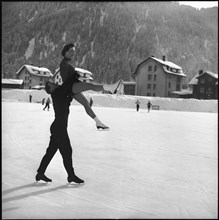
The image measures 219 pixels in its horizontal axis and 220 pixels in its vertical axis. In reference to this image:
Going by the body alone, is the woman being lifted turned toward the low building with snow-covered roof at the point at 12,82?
no

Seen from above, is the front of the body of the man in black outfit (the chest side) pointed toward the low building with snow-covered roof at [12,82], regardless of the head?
no

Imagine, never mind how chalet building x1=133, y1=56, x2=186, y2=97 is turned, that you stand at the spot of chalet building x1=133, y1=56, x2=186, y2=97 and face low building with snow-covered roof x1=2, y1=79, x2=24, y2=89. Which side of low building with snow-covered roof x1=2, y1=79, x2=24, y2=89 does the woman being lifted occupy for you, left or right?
left
